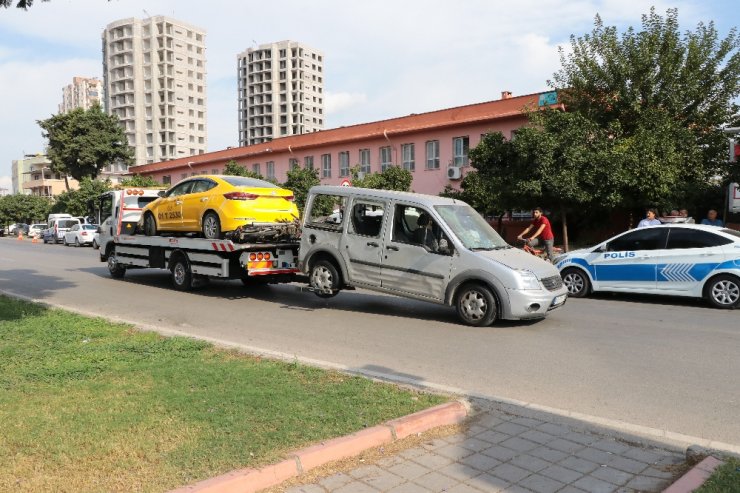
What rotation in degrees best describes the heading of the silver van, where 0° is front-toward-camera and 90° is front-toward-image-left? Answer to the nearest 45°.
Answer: approximately 315°

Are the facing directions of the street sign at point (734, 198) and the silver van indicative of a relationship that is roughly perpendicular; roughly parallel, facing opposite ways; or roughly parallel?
roughly perpendicular

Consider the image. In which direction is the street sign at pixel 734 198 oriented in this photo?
toward the camera

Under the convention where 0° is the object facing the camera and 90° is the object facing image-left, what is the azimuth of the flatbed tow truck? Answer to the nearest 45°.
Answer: approximately 135°

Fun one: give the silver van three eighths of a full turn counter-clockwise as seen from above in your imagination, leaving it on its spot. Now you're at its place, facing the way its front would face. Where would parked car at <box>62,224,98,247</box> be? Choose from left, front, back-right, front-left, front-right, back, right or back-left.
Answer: front-left

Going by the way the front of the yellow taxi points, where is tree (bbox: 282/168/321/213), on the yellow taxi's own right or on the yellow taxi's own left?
on the yellow taxi's own right

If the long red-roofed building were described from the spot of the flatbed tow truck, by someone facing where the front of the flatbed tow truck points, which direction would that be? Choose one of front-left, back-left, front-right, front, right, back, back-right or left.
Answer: right

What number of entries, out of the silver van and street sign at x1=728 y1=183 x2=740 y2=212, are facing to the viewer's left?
0
